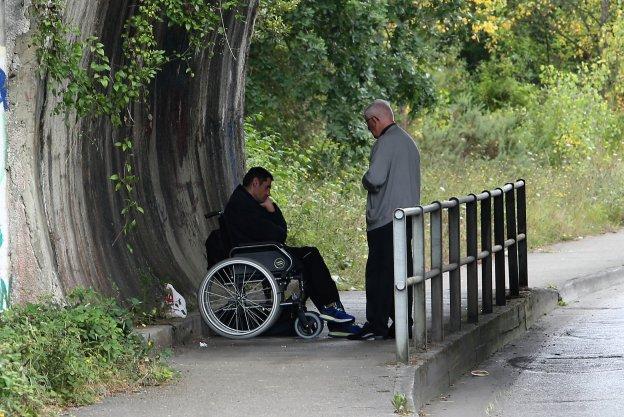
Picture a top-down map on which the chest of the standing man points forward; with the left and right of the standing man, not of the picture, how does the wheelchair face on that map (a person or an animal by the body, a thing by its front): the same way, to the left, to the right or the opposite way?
the opposite way

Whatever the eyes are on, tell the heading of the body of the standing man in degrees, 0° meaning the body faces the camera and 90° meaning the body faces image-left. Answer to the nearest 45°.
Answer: approximately 90°

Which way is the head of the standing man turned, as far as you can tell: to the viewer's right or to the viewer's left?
to the viewer's left

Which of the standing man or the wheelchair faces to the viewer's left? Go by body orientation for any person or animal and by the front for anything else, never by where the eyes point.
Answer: the standing man

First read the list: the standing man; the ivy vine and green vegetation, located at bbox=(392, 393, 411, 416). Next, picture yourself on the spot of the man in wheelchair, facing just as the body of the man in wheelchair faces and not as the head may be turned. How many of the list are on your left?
0

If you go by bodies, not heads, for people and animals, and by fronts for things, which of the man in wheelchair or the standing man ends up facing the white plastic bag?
the standing man

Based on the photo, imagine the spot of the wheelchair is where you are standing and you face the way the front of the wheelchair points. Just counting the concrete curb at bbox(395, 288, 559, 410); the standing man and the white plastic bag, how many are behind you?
1

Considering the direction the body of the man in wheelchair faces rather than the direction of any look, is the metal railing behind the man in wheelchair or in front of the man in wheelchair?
in front

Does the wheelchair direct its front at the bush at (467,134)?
no

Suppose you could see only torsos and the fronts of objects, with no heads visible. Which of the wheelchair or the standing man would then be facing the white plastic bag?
the standing man

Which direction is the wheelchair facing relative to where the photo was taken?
to the viewer's right

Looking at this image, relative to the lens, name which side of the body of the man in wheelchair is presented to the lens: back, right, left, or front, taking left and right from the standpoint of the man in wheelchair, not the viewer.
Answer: right

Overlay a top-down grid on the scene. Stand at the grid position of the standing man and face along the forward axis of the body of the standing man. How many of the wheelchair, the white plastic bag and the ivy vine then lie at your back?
0

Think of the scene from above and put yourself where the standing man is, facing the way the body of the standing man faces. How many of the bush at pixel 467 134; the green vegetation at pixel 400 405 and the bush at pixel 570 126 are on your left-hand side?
1

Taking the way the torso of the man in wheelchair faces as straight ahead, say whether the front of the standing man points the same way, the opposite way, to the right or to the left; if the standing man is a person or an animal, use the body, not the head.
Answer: the opposite way
